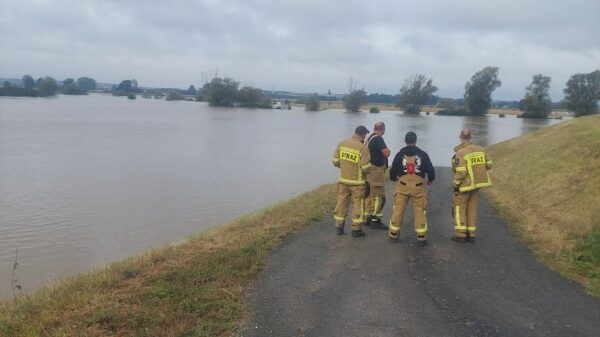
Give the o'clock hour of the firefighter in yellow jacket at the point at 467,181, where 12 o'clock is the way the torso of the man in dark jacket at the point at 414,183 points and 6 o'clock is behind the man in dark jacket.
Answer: The firefighter in yellow jacket is roughly at 2 o'clock from the man in dark jacket.

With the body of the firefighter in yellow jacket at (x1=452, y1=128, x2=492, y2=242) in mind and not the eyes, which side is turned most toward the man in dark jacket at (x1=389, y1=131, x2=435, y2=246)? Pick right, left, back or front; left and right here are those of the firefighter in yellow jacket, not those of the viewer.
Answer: left

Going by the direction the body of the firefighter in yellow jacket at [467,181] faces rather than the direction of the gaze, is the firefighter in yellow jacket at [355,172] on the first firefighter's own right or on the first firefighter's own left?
on the first firefighter's own left

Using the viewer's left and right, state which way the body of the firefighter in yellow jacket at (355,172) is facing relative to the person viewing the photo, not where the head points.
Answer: facing away from the viewer and to the right of the viewer

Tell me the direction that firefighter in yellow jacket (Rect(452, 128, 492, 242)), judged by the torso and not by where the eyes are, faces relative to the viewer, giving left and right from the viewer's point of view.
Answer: facing away from the viewer and to the left of the viewer

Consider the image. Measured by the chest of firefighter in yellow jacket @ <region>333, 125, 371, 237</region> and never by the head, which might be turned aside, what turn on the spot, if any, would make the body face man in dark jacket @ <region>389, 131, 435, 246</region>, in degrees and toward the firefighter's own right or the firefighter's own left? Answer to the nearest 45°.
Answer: approximately 45° to the firefighter's own right

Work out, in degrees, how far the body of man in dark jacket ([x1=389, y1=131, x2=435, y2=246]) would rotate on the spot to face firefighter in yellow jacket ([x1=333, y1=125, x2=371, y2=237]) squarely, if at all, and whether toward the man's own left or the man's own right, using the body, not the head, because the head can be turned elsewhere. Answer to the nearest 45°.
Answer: approximately 90° to the man's own left

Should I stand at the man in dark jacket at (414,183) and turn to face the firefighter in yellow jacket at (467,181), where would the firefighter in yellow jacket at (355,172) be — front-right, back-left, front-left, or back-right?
back-left

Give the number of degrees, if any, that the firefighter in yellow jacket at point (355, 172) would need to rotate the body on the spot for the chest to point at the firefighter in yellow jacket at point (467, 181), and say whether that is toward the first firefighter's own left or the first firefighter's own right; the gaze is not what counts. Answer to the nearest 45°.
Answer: approximately 45° to the first firefighter's own right

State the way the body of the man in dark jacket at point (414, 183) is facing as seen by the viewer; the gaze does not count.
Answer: away from the camera
